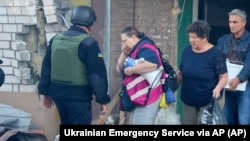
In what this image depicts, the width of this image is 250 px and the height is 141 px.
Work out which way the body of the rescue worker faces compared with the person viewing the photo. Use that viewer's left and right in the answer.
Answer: facing away from the viewer and to the right of the viewer

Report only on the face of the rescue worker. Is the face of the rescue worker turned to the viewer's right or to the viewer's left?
to the viewer's right
